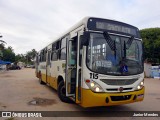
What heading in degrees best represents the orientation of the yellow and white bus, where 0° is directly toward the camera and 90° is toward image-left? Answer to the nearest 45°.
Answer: approximately 315°

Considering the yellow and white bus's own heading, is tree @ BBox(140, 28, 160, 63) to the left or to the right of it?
on its left
